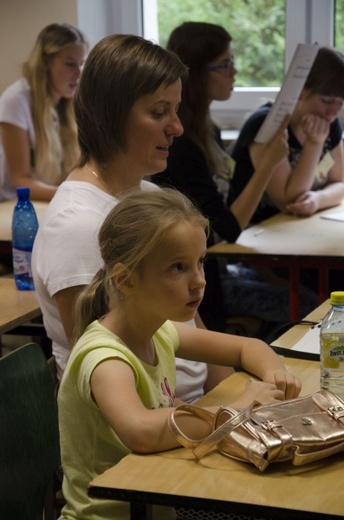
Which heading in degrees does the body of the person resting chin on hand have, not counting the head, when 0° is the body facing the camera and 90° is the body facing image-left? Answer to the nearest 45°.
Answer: approximately 315°

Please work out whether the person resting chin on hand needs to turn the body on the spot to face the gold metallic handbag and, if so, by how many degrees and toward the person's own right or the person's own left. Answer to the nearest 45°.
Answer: approximately 45° to the person's own right

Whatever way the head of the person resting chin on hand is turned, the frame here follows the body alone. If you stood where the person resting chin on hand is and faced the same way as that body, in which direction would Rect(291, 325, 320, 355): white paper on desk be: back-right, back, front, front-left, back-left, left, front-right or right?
front-right
